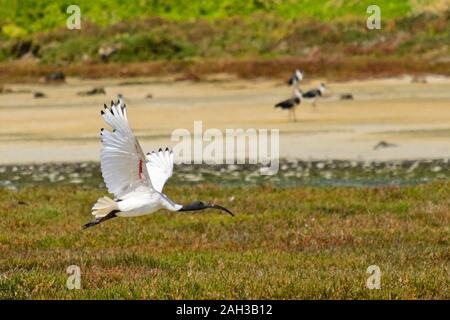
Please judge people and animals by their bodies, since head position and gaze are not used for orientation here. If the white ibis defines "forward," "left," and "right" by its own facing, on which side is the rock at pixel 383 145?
on its left

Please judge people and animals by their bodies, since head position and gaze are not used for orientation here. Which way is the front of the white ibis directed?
to the viewer's right
